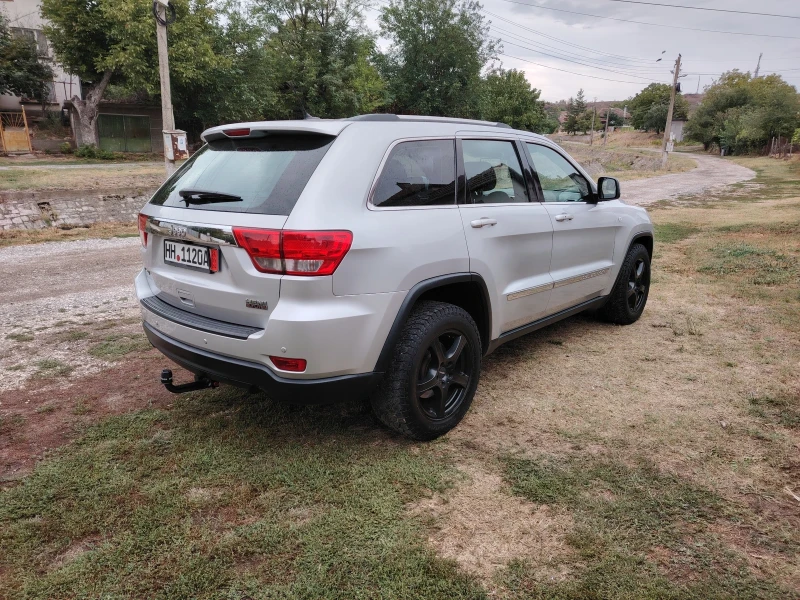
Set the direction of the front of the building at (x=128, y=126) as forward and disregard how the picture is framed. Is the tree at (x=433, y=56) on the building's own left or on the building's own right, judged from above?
on the building's own left

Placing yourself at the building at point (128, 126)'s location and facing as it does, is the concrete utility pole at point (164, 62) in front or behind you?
in front

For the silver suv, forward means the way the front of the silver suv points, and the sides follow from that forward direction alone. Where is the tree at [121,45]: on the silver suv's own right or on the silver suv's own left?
on the silver suv's own left

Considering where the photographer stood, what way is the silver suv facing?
facing away from the viewer and to the right of the viewer

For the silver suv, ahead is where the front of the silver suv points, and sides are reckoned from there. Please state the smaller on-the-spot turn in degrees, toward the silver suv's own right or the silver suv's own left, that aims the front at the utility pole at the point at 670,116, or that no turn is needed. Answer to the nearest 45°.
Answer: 0° — it already faces it

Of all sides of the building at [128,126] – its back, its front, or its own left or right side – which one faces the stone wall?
front

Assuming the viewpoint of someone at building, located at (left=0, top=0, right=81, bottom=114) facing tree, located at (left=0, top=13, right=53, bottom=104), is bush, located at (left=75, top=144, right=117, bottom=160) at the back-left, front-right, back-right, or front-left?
front-left

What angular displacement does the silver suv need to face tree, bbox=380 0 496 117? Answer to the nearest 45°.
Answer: approximately 45° to its left

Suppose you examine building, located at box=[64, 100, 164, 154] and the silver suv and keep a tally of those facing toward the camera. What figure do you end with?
1

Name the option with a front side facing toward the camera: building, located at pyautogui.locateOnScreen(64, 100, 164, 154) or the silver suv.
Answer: the building

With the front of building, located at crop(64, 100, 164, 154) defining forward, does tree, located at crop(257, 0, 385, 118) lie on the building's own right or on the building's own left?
on the building's own left

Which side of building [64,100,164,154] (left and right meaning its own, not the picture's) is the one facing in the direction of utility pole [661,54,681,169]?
left

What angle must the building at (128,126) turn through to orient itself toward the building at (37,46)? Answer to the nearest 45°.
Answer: approximately 90° to its right

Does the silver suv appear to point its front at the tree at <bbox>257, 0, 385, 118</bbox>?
no

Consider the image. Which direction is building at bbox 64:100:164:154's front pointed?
toward the camera

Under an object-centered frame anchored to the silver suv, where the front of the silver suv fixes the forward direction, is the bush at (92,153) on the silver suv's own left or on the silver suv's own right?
on the silver suv's own left
